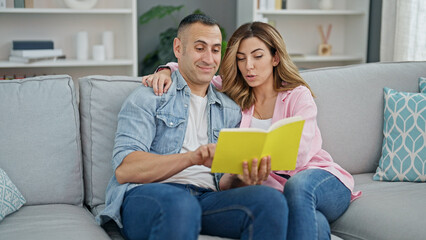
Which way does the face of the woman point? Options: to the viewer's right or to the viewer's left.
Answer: to the viewer's left

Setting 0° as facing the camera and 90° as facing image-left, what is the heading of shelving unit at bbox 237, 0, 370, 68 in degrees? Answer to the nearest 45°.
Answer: approximately 0°

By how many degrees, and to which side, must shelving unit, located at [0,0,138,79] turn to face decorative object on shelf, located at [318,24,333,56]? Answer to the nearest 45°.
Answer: approximately 90° to its left

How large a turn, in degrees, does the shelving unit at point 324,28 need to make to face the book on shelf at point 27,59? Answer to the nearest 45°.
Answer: approximately 45° to its right

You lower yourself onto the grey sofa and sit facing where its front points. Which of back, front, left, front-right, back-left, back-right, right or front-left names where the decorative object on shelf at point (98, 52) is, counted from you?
back

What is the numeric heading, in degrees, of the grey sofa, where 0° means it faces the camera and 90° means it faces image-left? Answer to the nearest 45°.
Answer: approximately 0°

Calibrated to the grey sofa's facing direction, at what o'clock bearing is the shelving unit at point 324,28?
The shelving unit is roughly at 7 o'clock from the grey sofa.

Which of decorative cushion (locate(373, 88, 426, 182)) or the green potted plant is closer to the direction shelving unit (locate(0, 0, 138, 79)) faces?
the decorative cushion

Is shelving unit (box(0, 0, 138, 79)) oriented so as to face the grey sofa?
yes
